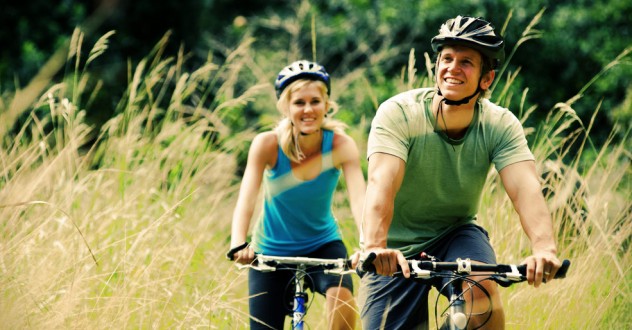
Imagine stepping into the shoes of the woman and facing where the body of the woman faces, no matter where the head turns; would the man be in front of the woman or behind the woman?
in front

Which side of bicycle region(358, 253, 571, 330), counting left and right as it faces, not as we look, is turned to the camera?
front

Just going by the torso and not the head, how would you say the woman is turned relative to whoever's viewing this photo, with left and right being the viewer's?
facing the viewer

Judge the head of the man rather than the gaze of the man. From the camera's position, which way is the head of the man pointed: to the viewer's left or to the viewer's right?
to the viewer's left

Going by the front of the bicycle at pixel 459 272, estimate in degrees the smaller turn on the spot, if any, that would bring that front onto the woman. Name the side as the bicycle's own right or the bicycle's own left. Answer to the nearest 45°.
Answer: approximately 135° to the bicycle's own right

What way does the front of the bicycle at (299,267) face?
toward the camera
